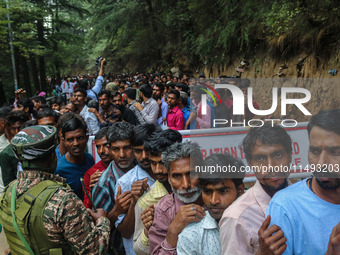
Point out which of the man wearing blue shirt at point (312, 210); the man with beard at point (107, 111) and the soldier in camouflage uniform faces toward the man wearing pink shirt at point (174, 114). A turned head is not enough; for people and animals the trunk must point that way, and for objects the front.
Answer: the soldier in camouflage uniform

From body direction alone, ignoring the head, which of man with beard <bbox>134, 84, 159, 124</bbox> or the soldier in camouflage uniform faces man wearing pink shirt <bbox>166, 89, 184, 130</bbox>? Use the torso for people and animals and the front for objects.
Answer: the soldier in camouflage uniform

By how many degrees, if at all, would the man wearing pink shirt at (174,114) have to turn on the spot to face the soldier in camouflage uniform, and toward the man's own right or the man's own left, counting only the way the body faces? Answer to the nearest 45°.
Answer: approximately 45° to the man's own left

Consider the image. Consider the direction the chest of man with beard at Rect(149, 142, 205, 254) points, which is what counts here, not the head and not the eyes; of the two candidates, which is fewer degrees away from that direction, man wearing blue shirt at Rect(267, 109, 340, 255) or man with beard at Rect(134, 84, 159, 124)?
the man wearing blue shirt

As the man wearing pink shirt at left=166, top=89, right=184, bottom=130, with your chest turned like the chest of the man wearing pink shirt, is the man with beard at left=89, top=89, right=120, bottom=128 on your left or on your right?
on your right

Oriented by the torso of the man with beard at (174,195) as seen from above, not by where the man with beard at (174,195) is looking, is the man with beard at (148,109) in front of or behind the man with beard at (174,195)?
behind

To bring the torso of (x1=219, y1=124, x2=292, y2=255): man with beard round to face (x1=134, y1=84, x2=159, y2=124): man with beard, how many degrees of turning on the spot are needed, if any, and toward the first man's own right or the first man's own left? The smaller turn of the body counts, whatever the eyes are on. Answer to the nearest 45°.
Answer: approximately 180°

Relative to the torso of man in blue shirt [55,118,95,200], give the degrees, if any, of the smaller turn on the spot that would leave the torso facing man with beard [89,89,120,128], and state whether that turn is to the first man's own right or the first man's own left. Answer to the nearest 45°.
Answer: approximately 180°
